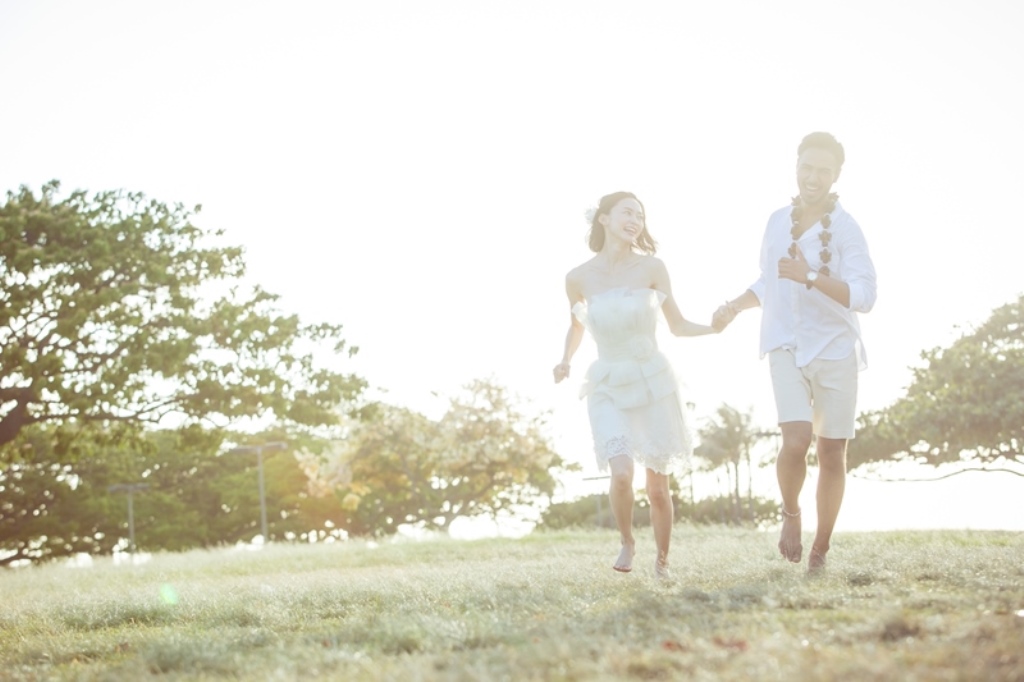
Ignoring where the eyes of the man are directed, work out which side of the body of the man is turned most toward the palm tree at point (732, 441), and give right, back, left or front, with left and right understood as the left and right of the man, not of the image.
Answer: back

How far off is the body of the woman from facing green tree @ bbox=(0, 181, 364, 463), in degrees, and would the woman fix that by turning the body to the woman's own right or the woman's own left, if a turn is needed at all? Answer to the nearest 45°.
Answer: approximately 135° to the woman's own right

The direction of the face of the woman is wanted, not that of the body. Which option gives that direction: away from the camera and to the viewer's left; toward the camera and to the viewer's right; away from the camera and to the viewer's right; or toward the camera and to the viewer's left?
toward the camera and to the viewer's right

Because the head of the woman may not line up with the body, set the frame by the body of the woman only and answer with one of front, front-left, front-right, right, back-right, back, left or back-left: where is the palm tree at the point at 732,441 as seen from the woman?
back

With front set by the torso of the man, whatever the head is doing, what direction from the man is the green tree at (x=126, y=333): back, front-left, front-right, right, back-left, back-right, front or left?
back-right

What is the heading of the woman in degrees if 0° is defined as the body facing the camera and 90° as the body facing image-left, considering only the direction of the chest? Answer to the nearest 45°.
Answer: approximately 0°

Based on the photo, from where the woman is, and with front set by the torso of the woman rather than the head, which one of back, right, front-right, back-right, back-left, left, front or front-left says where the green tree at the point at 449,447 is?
back

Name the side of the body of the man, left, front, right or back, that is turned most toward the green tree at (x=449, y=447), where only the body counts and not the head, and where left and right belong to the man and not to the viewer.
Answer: back

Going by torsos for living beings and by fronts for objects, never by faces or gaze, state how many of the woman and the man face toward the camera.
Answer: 2
